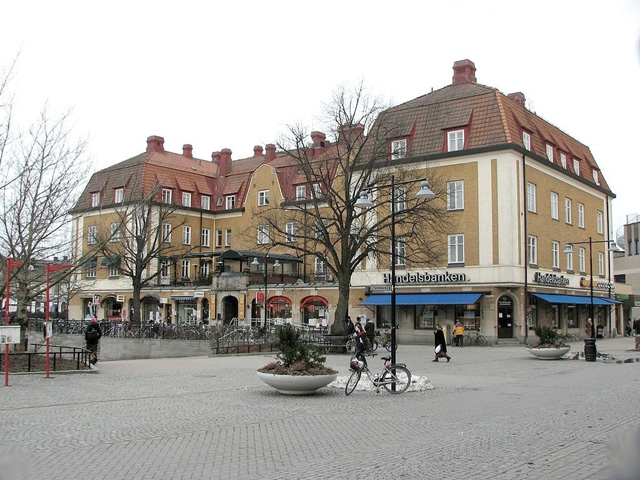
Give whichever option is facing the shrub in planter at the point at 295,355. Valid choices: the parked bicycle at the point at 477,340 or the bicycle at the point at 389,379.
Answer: the bicycle

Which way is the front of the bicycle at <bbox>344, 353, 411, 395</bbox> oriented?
to the viewer's left

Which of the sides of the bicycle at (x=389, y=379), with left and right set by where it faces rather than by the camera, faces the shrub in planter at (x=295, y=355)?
front

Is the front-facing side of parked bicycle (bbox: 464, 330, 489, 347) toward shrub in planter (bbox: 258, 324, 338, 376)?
no

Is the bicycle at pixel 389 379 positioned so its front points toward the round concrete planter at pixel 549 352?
no

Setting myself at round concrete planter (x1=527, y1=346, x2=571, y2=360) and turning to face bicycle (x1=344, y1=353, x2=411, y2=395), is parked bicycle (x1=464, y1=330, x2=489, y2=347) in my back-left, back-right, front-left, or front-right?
back-right

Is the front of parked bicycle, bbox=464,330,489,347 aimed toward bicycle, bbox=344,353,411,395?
no

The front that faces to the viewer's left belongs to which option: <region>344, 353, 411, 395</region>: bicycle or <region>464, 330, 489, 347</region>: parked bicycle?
the bicycle

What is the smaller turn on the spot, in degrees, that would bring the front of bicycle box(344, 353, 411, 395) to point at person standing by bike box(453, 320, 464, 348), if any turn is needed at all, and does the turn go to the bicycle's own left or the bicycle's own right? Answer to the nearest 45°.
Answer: approximately 90° to the bicycle's own right
